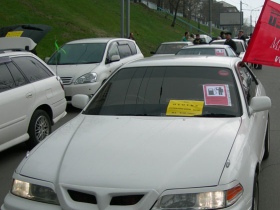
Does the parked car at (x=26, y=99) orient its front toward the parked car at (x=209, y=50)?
no

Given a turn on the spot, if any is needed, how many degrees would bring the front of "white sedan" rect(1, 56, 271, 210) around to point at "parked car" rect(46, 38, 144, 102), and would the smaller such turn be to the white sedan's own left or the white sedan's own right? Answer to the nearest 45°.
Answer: approximately 135° to the white sedan's own right

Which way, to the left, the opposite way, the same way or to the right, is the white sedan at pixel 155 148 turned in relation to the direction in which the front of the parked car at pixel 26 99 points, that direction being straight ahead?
the same way

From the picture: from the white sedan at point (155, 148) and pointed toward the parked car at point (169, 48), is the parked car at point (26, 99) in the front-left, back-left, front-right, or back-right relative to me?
front-left

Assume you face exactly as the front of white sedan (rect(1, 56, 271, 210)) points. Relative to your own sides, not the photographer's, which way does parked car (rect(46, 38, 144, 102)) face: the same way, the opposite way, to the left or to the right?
the same way

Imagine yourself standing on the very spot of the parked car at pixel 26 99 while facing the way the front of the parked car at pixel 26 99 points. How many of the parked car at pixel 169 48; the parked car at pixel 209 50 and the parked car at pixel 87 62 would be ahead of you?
0

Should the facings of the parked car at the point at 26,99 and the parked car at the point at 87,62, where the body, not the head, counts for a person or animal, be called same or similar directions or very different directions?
same or similar directions

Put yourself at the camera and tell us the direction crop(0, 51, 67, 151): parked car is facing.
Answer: facing the viewer and to the left of the viewer

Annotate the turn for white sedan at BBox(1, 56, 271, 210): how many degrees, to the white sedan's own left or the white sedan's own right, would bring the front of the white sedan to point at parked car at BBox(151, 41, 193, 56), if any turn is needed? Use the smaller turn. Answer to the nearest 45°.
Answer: approximately 135° to the white sedan's own right

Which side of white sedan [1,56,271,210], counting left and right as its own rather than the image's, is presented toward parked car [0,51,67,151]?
right

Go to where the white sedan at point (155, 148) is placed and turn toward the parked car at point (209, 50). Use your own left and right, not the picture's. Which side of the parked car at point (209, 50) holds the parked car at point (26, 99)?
left

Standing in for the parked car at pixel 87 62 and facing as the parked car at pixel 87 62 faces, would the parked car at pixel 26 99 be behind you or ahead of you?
ahead

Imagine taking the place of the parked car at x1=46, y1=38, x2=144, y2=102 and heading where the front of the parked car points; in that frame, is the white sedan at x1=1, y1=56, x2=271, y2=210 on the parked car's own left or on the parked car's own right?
on the parked car's own left

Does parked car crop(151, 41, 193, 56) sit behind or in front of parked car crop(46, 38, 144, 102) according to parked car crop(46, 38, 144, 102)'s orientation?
behind

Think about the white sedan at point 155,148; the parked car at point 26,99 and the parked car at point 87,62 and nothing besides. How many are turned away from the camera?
0

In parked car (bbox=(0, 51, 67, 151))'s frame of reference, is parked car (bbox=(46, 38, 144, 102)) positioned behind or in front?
behind
